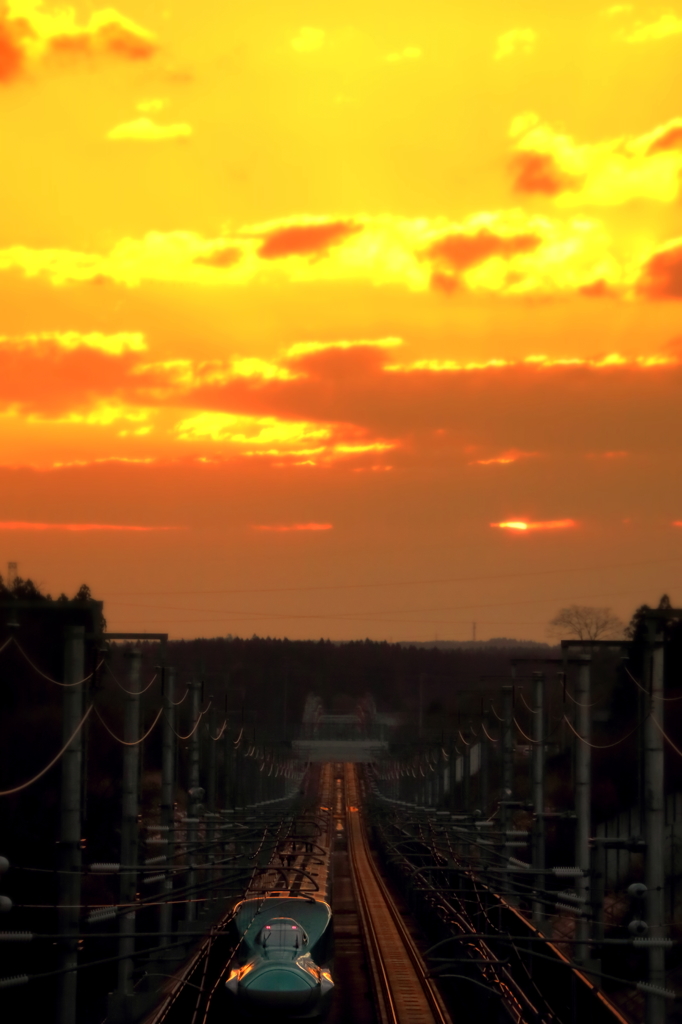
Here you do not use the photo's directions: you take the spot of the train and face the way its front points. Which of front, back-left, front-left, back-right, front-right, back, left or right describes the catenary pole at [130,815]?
right

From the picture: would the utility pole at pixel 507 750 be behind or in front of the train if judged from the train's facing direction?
behind

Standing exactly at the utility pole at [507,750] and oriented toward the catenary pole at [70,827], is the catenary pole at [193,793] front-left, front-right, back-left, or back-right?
front-right

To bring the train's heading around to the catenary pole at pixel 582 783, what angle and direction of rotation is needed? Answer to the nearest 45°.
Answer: approximately 90° to its left

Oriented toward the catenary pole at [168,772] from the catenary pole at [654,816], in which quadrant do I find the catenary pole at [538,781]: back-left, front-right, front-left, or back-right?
front-right

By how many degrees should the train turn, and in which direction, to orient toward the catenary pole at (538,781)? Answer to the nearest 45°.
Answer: approximately 135° to its left

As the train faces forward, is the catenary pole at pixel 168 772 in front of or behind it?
behind

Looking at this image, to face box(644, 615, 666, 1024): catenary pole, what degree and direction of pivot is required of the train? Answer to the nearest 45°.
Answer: approximately 45° to its left

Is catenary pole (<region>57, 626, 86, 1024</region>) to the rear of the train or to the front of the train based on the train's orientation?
to the front

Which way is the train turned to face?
toward the camera
